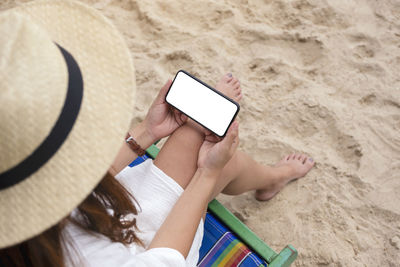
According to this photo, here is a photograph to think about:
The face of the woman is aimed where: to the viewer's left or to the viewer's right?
to the viewer's right

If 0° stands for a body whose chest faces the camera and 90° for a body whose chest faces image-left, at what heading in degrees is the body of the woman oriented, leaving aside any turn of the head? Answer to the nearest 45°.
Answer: approximately 225°
